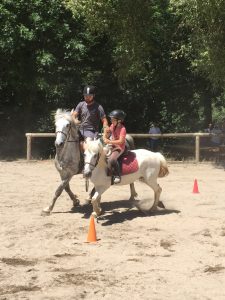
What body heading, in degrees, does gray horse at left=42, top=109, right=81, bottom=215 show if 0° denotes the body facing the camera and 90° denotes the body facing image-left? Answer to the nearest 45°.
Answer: approximately 45°

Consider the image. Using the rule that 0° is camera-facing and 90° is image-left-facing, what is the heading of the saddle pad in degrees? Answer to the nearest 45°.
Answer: approximately 45°
